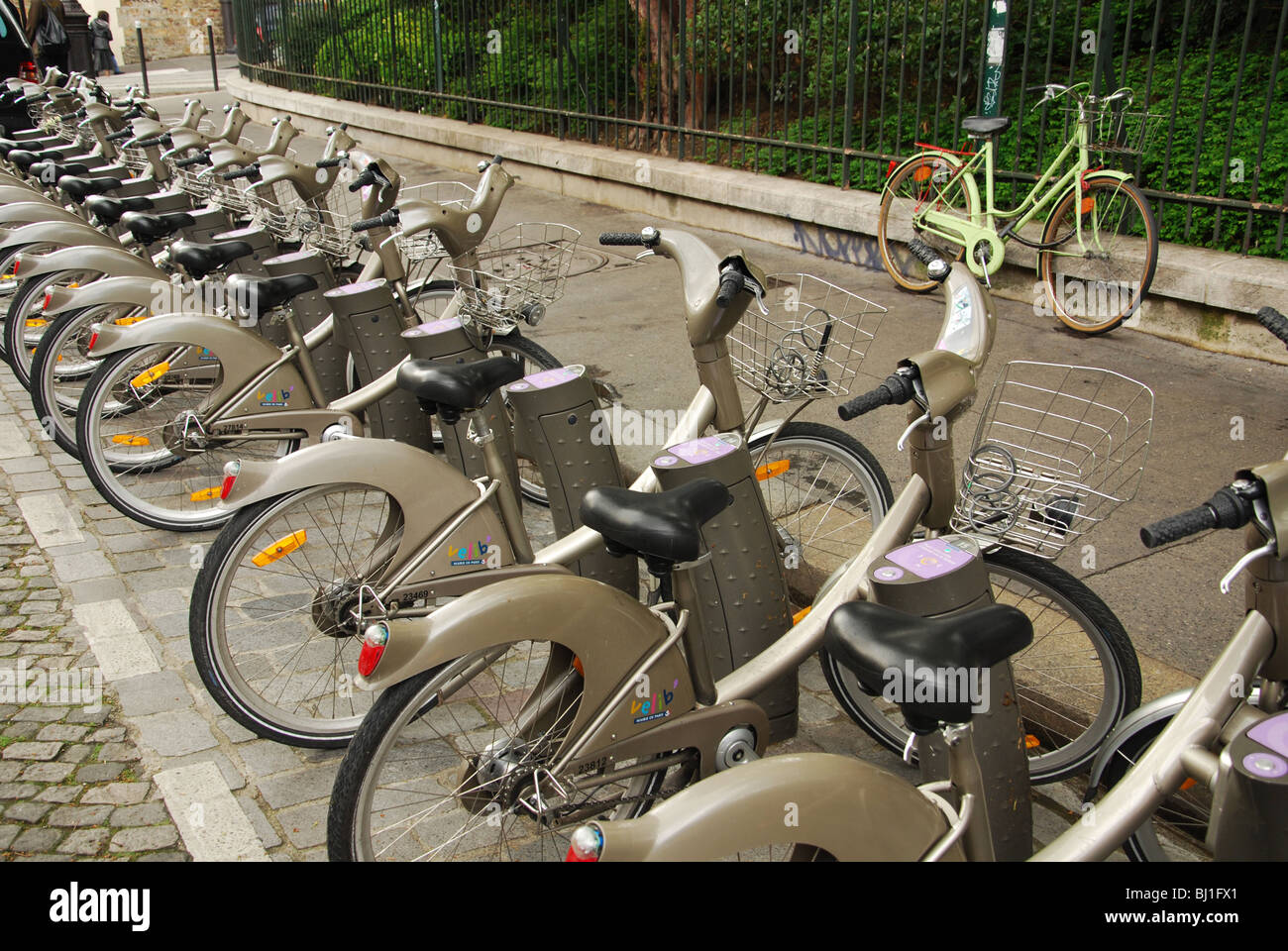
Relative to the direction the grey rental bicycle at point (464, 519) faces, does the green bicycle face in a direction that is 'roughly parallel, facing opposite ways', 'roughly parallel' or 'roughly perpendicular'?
roughly perpendicular

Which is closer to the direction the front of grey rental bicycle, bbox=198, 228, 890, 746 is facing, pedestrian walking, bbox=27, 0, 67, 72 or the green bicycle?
the green bicycle

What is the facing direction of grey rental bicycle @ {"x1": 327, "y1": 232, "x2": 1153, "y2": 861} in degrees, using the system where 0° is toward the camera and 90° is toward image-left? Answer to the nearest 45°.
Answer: approximately 225°

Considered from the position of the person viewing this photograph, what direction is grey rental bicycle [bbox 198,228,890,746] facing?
facing away from the viewer and to the right of the viewer

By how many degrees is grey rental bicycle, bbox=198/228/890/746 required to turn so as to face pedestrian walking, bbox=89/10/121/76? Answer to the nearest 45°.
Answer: approximately 45° to its left

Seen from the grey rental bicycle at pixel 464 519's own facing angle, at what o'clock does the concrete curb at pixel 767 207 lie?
The concrete curb is roughly at 11 o'clock from the grey rental bicycle.

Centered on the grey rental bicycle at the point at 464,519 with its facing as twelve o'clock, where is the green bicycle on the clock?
The green bicycle is roughly at 12 o'clock from the grey rental bicycle.
